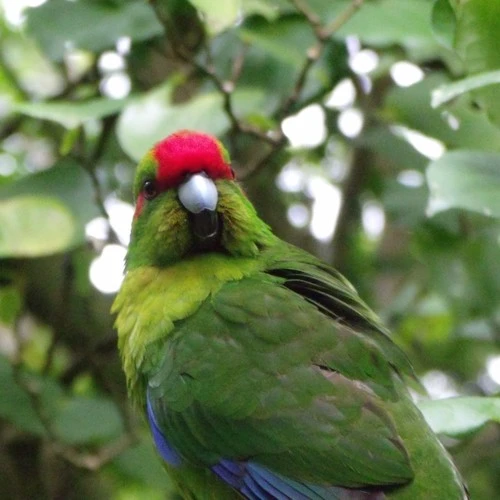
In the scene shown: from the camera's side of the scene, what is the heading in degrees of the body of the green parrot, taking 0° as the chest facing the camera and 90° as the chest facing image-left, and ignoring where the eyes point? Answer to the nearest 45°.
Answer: approximately 90°

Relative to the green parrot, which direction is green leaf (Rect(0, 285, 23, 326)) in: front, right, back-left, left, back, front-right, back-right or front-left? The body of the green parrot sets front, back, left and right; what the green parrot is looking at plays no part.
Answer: front-right
